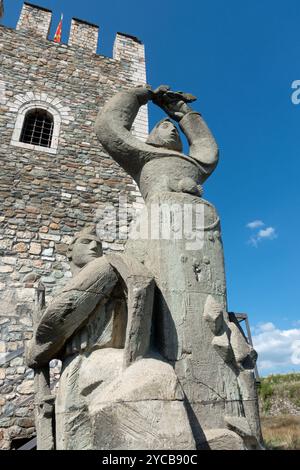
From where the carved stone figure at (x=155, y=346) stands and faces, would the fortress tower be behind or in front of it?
behind
